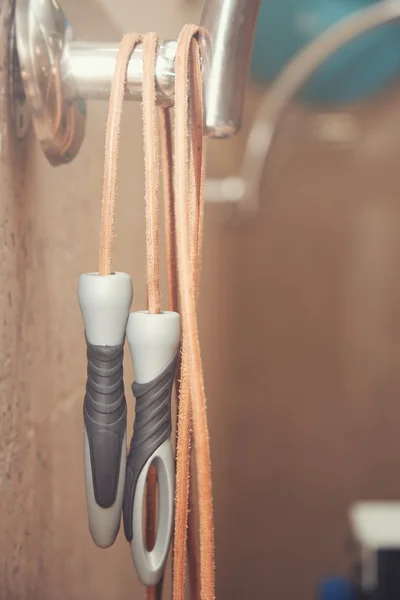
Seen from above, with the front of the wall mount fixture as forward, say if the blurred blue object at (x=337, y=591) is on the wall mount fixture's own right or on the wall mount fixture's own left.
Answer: on the wall mount fixture's own left

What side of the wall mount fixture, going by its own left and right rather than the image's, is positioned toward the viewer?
right
